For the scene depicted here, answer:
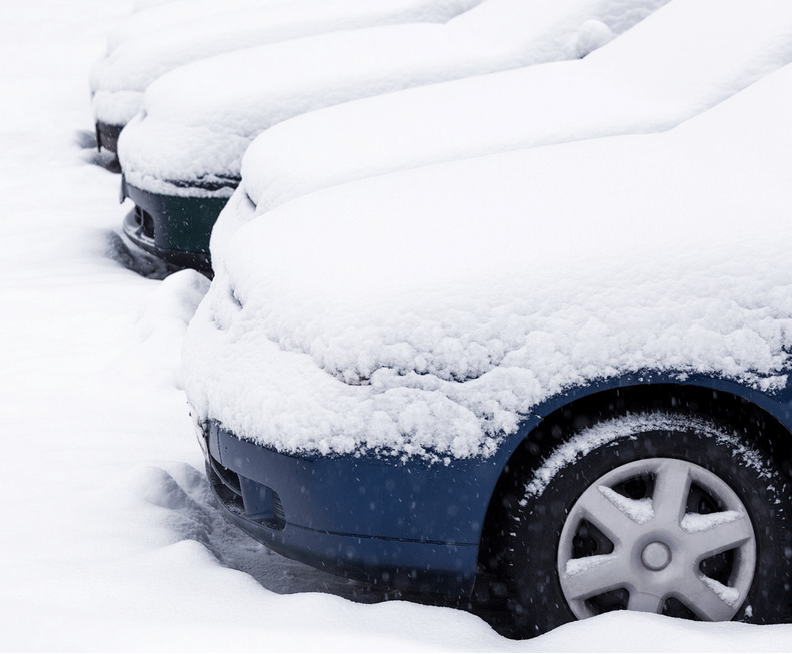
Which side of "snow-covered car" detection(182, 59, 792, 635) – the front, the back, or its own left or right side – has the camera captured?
left

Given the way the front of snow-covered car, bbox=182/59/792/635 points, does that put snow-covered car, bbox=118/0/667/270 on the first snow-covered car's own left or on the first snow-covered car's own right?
on the first snow-covered car's own right

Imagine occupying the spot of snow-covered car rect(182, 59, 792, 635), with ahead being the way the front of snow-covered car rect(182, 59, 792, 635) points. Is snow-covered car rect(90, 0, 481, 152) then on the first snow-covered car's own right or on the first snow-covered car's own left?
on the first snow-covered car's own right
